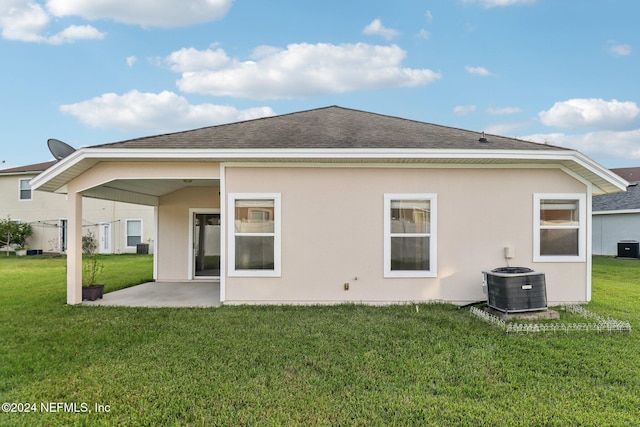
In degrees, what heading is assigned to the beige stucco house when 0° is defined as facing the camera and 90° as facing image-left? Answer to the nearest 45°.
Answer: approximately 180°

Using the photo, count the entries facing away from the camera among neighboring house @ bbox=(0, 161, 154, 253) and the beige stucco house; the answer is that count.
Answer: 2

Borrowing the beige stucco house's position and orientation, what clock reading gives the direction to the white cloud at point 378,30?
The white cloud is roughly at 12 o'clock from the beige stucco house.

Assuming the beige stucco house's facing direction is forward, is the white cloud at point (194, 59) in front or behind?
in front

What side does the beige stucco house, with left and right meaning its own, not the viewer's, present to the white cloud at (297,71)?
front

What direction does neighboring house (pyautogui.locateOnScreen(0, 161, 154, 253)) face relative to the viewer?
away from the camera

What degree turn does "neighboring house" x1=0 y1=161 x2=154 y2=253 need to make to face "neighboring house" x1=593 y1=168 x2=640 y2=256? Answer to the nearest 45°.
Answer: approximately 135° to its right

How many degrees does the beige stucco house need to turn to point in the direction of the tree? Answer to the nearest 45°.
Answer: approximately 45° to its left
